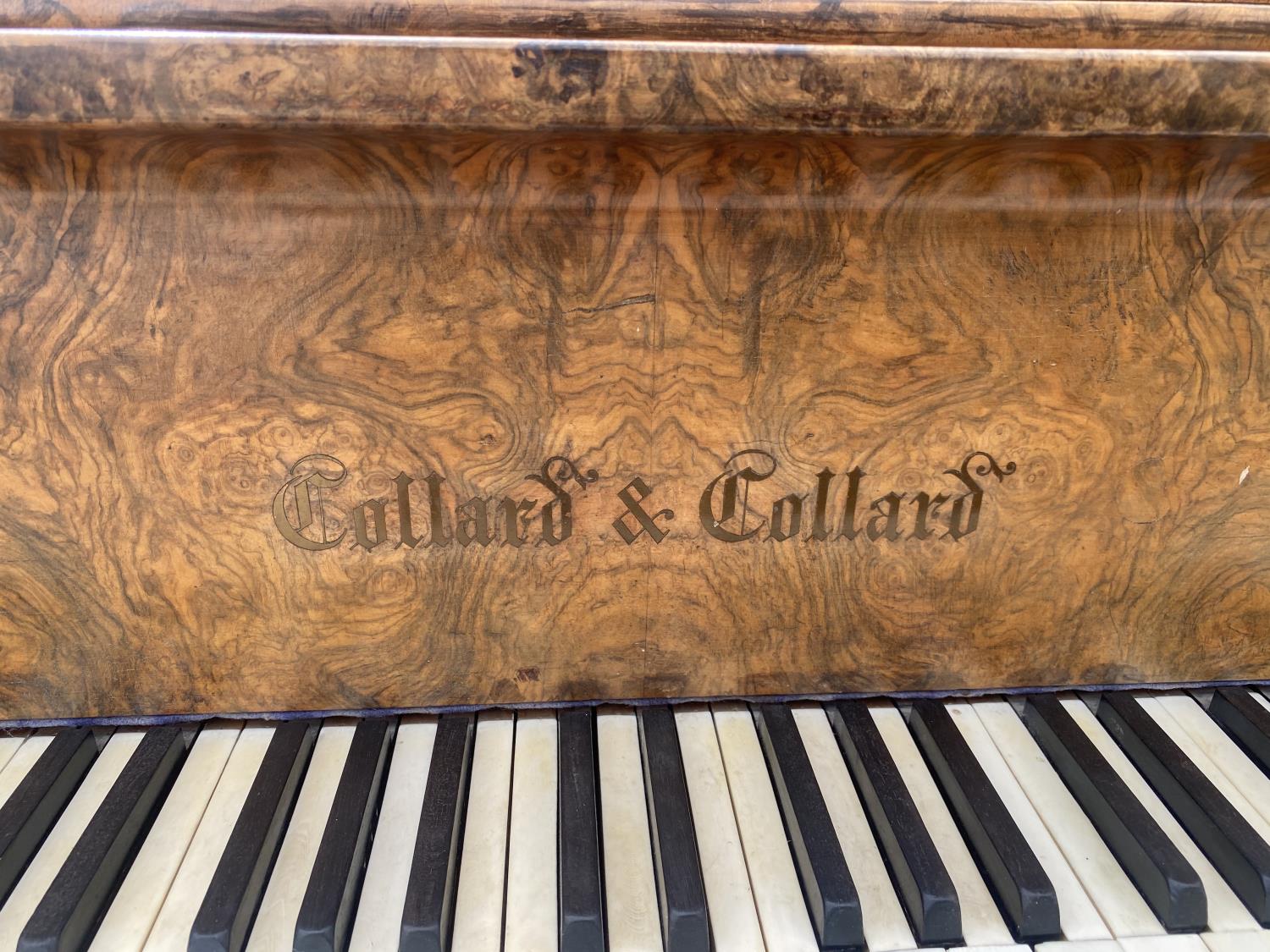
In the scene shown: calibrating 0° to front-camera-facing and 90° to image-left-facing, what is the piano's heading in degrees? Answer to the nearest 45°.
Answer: approximately 0°
